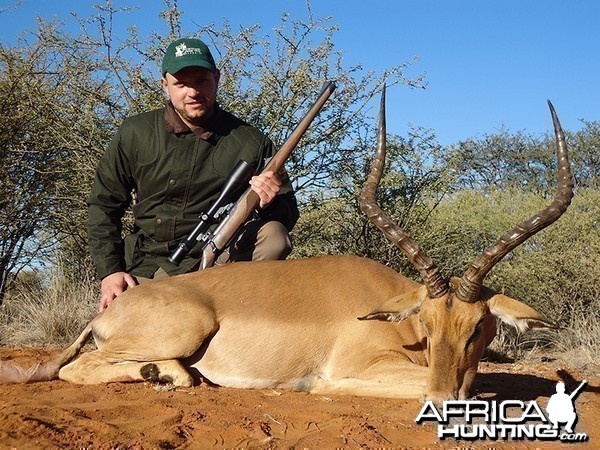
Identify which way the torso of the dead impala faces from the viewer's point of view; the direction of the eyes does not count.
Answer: to the viewer's right
